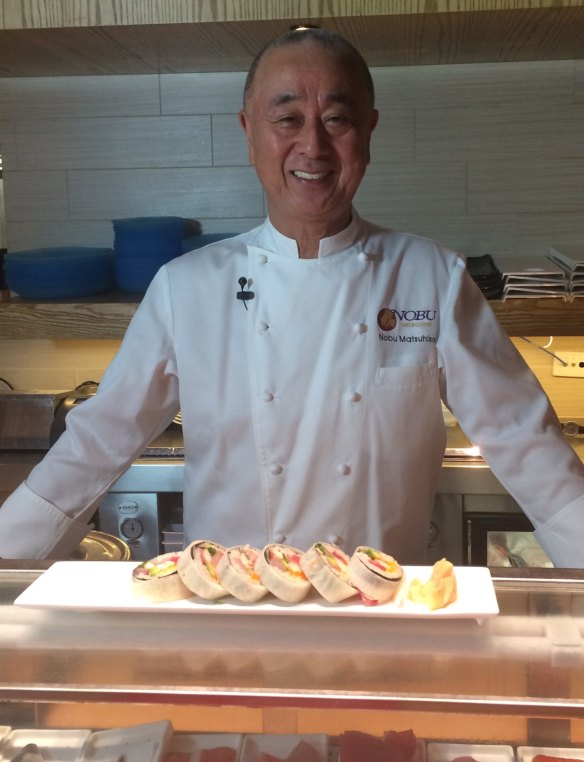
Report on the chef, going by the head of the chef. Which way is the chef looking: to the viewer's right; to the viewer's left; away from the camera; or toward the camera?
toward the camera

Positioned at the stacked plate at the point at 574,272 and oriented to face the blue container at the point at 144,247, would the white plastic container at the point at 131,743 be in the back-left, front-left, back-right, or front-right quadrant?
front-left

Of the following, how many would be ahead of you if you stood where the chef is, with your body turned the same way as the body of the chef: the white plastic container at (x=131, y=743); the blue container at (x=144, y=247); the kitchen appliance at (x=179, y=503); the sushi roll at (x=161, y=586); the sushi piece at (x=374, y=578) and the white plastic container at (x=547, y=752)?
4

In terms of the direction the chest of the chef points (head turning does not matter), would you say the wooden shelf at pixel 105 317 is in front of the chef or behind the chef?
behind

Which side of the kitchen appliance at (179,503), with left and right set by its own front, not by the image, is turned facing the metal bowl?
front

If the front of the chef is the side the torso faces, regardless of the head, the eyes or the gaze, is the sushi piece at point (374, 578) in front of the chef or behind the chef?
in front

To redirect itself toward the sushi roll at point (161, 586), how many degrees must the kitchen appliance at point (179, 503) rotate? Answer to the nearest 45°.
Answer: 0° — it already faces it

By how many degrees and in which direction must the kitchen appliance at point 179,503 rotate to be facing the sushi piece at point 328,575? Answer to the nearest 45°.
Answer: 0° — it already faces it

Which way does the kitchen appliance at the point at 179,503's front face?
toward the camera

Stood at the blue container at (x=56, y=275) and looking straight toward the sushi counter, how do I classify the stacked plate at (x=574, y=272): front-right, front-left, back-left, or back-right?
front-left

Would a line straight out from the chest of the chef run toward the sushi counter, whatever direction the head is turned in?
yes

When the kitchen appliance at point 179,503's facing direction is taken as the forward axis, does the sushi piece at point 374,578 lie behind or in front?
in front

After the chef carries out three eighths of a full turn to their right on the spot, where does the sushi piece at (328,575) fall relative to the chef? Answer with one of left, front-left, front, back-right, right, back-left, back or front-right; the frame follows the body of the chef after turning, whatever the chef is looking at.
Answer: back-left
